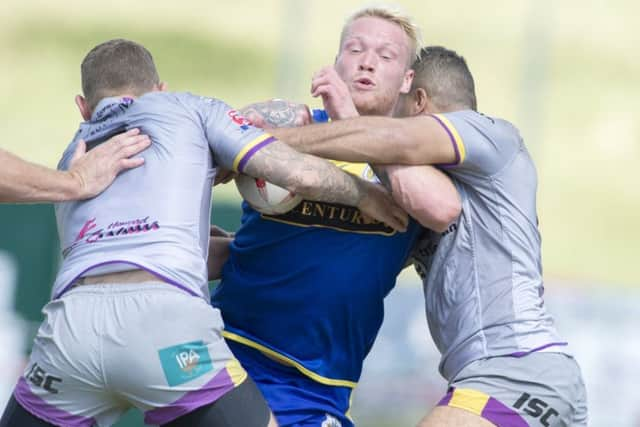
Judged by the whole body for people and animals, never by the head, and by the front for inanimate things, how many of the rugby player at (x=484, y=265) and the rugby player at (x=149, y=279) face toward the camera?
0

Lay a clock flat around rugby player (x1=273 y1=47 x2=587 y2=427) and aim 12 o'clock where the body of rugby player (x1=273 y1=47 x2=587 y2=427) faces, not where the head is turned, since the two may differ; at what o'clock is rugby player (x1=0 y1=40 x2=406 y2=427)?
rugby player (x1=0 y1=40 x2=406 y2=427) is roughly at 11 o'clock from rugby player (x1=273 y1=47 x2=587 y2=427).

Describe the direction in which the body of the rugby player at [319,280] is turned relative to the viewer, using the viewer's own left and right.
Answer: facing the viewer

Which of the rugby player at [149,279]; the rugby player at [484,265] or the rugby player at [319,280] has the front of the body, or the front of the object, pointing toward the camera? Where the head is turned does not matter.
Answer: the rugby player at [319,280]

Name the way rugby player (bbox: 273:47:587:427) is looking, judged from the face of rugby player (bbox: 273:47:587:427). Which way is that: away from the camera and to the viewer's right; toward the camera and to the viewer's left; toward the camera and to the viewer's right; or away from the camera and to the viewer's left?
away from the camera and to the viewer's left

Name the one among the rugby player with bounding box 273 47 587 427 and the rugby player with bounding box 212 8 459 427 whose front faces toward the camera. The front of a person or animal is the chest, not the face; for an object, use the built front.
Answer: the rugby player with bounding box 212 8 459 427

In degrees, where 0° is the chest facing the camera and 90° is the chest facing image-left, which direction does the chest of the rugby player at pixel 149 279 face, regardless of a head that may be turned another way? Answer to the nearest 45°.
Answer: approximately 180°

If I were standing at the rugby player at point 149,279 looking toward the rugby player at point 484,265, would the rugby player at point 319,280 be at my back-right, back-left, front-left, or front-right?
front-left

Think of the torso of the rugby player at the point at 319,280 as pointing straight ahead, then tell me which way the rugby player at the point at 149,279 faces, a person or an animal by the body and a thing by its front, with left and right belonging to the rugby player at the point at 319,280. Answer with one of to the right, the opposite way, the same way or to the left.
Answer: the opposite way

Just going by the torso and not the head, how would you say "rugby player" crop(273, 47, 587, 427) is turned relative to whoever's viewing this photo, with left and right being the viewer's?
facing to the left of the viewer

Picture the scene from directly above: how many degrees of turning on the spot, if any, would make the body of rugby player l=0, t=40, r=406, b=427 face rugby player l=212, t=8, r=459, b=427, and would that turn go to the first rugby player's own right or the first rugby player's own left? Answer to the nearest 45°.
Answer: approximately 45° to the first rugby player's own right

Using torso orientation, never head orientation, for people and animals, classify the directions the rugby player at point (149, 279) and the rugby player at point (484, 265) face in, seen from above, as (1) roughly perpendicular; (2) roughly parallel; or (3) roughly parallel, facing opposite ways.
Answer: roughly perpendicular
